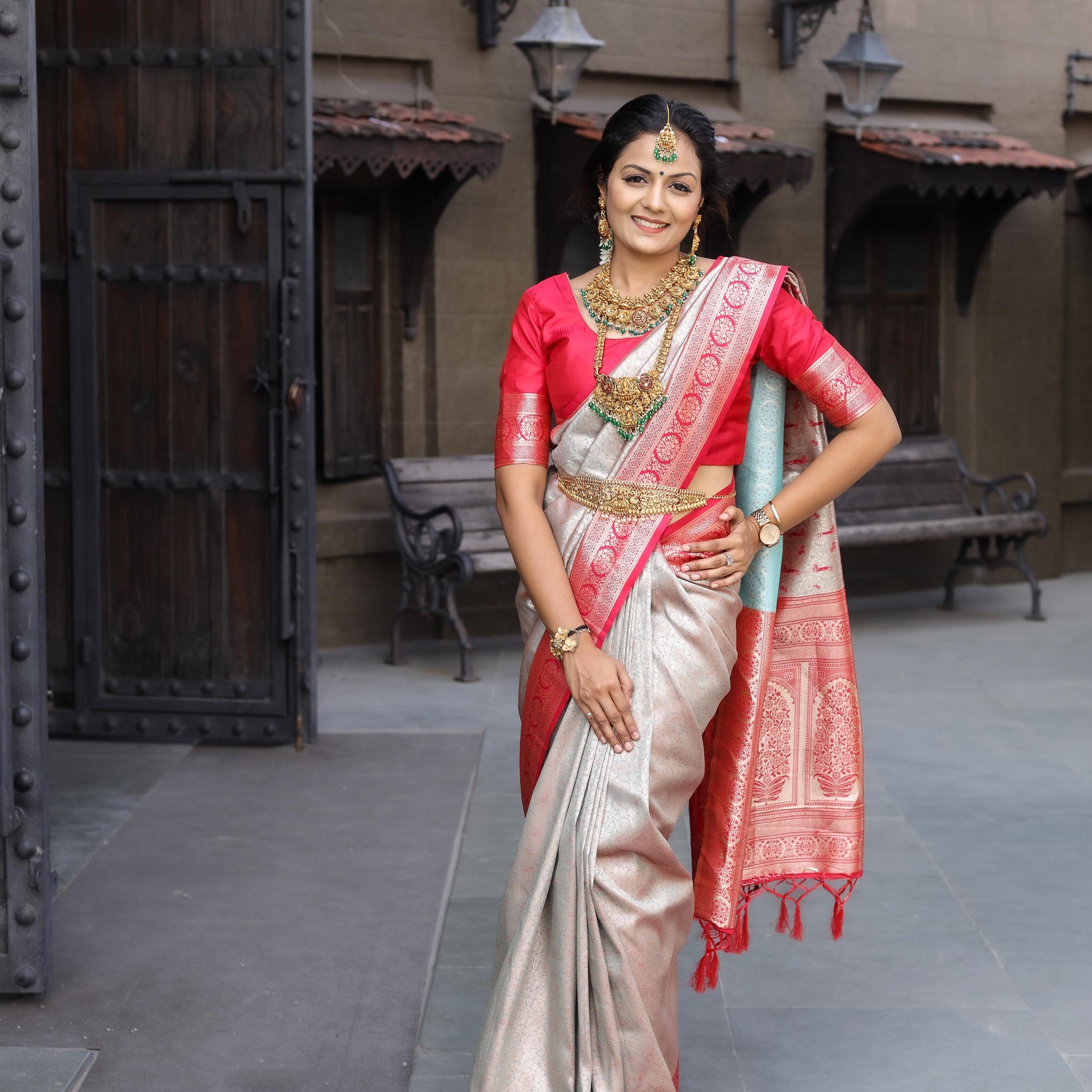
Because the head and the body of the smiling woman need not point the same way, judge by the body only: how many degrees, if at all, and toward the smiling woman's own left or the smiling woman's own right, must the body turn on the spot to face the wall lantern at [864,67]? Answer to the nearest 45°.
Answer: approximately 180°

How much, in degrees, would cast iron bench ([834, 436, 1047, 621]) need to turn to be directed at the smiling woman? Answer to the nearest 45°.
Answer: approximately 45° to its right

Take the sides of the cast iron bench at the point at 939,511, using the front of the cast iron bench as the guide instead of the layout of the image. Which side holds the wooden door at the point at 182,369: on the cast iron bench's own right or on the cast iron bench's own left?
on the cast iron bench's own right

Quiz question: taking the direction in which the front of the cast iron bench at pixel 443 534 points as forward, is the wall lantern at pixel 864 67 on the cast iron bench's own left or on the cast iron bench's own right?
on the cast iron bench's own left

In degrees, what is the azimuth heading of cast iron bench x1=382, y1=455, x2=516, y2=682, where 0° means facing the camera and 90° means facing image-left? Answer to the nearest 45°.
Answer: approximately 315°

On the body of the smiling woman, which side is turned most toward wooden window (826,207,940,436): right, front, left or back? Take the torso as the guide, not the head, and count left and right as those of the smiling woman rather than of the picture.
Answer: back

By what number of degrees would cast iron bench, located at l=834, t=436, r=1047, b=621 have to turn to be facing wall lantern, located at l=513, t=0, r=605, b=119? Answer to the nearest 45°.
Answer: approximately 90° to its right

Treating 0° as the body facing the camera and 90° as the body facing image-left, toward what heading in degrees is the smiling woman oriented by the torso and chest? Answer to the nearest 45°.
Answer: approximately 0°

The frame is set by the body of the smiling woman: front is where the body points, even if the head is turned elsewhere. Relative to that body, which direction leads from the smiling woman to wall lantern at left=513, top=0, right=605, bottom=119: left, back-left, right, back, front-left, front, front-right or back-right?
back
